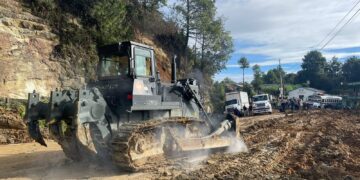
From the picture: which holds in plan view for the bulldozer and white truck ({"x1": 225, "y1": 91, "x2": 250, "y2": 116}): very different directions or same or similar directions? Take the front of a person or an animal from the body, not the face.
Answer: very different directions

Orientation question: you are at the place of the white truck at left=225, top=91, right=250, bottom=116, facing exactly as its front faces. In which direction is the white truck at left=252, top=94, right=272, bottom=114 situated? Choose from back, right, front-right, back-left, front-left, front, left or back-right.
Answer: back-left

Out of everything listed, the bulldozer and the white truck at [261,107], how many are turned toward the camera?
1

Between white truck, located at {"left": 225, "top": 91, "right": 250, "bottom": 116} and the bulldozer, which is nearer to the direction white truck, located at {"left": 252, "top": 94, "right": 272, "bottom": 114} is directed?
the bulldozer

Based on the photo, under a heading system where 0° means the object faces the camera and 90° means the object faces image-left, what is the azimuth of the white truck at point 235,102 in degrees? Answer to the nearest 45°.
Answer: approximately 45°

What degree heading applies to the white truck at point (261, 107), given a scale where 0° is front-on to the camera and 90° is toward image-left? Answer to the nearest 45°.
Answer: approximately 0°

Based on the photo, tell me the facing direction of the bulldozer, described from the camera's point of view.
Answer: facing away from the viewer and to the right of the viewer

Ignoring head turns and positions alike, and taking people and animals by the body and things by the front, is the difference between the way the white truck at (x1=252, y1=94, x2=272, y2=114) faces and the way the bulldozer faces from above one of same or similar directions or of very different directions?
very different directions

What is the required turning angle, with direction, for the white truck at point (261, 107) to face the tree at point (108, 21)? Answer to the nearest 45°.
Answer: approximately 45° to its right

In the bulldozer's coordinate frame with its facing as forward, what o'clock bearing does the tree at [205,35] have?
The tree is roughly at 11 o'clock from the bulldozer.
